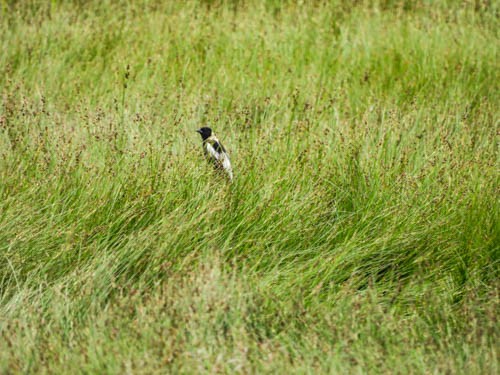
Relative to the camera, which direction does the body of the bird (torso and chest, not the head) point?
to the viewer's left
